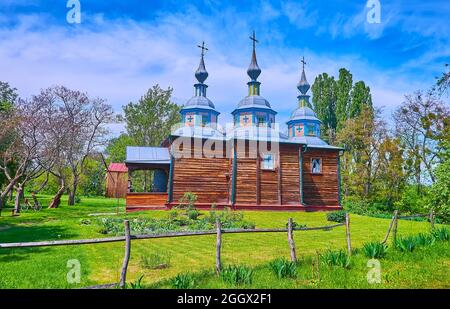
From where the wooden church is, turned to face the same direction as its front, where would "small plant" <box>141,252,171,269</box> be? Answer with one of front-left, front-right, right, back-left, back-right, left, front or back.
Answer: left

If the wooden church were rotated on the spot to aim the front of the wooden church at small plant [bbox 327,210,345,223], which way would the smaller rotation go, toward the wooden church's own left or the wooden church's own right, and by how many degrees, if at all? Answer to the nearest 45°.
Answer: approximately 135° to the wooden church's own left

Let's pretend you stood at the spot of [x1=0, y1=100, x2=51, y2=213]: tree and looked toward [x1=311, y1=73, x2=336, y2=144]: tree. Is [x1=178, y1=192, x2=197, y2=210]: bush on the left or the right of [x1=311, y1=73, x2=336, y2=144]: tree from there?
right

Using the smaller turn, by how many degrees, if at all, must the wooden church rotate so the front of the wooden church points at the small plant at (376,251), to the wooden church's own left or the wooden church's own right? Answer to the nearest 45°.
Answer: approximately 90° to the wooden church's own left

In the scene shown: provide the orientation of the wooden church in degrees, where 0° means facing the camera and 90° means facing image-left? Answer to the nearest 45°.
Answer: approximately 90°

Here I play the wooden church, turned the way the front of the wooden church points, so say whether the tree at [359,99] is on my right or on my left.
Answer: on my right

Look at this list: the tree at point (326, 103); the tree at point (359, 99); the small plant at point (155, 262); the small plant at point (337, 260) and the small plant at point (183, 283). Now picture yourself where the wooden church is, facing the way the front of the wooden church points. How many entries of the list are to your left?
3

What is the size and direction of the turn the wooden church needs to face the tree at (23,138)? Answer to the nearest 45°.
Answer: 0° — it already faces it

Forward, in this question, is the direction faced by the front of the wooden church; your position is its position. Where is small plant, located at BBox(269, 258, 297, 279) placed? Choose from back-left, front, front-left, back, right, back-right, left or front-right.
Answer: left

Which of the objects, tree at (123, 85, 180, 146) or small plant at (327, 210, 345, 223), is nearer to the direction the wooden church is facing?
the tree

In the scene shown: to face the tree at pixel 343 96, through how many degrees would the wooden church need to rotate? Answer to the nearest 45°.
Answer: approximately 135° to its right

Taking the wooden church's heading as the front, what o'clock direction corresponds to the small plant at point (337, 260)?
The small plant is roughly at 9 o'clock from the wooden church.

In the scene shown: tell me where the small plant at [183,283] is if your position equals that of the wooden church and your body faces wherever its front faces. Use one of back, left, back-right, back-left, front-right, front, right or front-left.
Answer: left

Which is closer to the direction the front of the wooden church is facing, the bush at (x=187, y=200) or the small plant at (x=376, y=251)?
the bush
